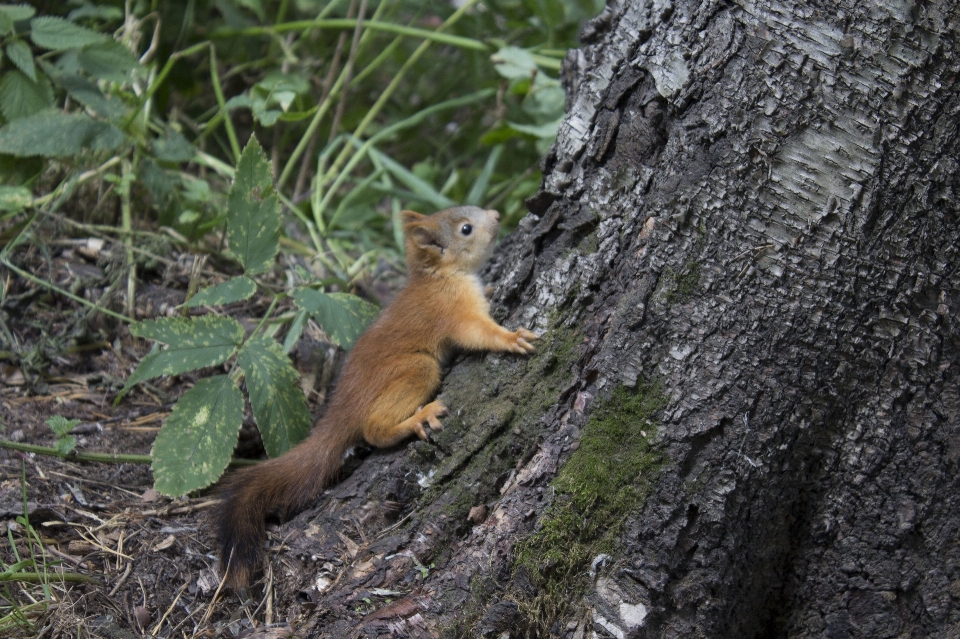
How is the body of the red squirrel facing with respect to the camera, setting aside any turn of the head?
to the viewer's right
